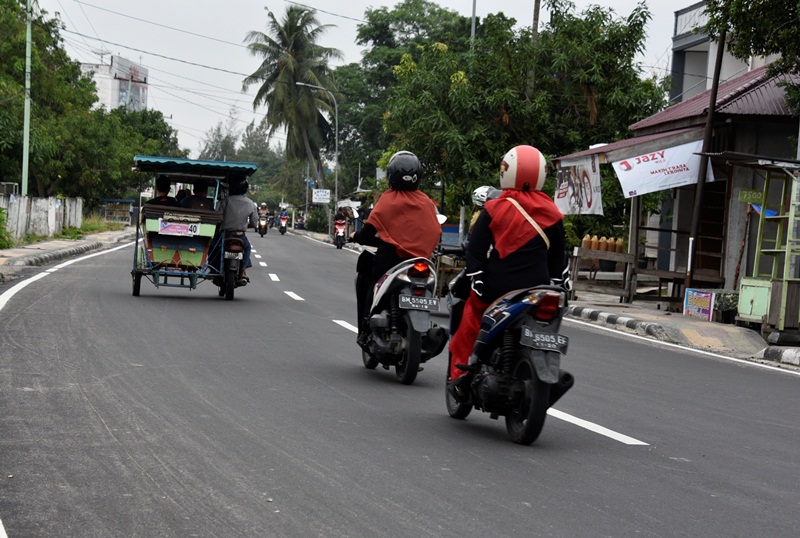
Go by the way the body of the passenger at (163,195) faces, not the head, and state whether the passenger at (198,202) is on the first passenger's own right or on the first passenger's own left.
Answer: on the first passenger's own right

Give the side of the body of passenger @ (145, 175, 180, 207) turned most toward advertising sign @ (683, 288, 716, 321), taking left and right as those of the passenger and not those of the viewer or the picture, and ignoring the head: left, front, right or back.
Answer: right

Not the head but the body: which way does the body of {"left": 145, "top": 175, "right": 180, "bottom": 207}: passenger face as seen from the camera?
away from the camera

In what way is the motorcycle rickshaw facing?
away from the camera

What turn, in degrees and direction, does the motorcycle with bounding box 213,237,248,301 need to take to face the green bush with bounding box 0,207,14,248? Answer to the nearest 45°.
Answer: approximately 45° to its left

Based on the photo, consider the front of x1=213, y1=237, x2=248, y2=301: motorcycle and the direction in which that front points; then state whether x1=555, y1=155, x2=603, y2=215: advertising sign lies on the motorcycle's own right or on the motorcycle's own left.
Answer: on the motorcycle's own right

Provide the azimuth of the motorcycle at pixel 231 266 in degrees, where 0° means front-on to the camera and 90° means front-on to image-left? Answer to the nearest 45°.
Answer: approximately 180°

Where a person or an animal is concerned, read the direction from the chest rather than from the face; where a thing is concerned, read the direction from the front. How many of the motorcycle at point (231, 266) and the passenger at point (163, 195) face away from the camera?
2

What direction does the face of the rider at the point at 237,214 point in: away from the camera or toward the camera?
away from the camera
